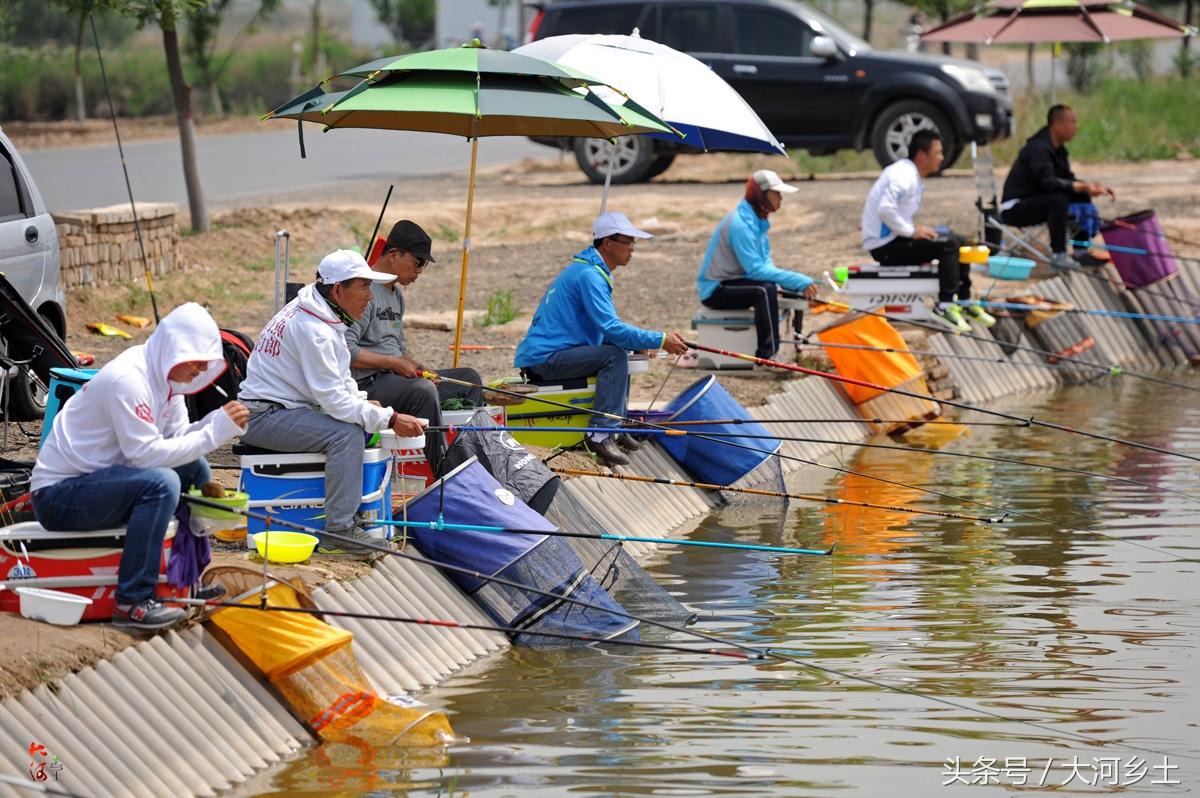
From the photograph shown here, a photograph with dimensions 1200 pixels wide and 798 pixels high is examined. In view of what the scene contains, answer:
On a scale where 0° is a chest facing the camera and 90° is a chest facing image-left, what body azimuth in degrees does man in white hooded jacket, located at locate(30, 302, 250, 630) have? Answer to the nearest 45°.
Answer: approximately 270°

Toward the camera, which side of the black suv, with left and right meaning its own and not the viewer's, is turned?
right

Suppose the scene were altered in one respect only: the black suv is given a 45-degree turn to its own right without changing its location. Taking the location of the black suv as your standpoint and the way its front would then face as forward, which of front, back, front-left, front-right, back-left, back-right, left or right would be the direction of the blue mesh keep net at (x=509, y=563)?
front-right

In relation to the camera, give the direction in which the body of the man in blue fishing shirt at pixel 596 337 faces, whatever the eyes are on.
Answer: to the viewer's right

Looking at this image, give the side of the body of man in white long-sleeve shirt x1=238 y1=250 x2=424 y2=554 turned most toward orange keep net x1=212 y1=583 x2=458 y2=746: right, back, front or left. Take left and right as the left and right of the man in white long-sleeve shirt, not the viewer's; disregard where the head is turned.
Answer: right

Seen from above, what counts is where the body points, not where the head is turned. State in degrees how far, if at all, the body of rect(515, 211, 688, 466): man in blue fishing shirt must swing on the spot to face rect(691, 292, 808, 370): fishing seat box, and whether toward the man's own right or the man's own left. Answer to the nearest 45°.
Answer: approximately 90° to the man's own left

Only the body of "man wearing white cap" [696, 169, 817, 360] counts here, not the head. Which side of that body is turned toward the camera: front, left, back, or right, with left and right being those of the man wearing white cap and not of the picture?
right

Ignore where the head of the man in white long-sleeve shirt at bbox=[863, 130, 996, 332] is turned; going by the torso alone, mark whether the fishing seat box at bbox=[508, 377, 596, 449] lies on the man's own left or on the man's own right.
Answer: on the man's own right

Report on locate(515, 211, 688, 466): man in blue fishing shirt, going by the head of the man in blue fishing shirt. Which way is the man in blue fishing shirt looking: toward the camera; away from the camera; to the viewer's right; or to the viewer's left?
to the viewer's right

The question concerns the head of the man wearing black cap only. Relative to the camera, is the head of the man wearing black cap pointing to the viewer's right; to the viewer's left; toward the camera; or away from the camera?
to the viewer's right

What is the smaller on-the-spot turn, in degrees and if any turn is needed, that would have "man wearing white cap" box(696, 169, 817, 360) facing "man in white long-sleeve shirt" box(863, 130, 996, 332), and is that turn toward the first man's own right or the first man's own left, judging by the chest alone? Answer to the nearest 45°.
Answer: approximately 45° to the first man's own left

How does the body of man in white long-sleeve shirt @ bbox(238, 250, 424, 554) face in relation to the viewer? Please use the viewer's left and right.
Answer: facing to the right of the viewer

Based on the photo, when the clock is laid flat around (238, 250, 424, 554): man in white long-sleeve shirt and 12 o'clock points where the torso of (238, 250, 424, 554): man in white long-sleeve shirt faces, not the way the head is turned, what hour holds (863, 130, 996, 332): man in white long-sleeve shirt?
(863, 130, 996, 332): man in white long-sleeve shirt is roughly at 10 o'clock from (238, 250, 424, 554): man in white long-sleeve shirt.
